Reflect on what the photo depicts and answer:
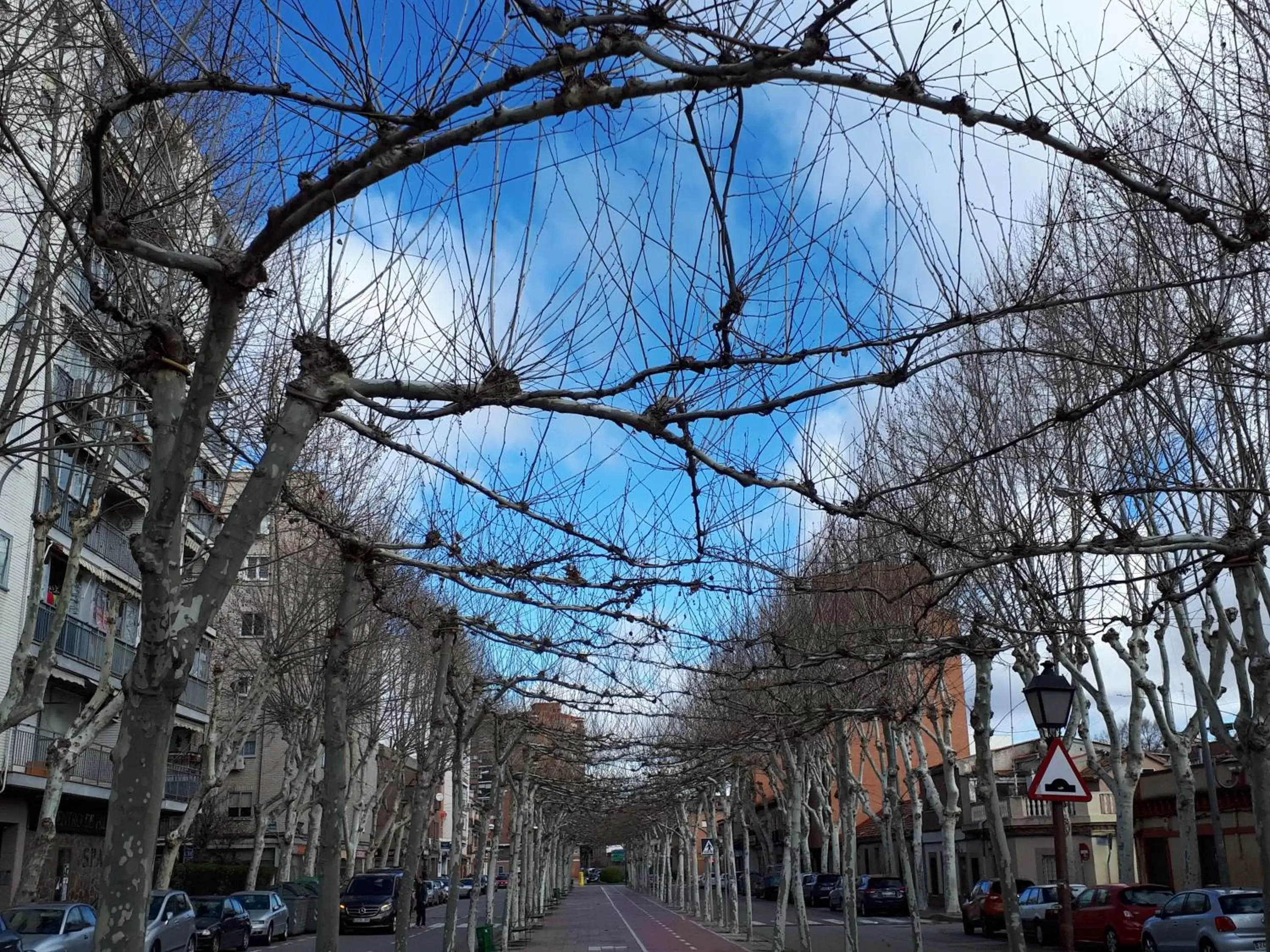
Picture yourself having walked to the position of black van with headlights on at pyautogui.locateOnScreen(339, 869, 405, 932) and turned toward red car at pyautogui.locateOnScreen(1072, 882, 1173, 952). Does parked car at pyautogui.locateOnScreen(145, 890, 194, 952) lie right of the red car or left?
right

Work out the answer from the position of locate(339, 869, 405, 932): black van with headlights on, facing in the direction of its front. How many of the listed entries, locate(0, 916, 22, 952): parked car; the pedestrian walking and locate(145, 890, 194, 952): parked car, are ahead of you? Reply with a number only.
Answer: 2

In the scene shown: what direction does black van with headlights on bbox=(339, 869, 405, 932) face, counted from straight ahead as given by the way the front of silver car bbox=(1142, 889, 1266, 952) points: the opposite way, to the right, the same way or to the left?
the opposite way

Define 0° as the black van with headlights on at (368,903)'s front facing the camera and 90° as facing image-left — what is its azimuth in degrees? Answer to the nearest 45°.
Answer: approximately 0°

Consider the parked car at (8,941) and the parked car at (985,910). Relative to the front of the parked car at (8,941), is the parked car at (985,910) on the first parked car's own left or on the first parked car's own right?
on the first parked car's own left

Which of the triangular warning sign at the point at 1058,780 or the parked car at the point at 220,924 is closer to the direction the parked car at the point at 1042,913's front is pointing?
the parked car

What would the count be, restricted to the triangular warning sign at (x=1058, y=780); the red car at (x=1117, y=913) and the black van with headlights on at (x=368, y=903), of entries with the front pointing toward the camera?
2

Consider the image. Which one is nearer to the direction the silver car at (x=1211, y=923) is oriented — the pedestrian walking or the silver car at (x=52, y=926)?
the pedestrian walking
